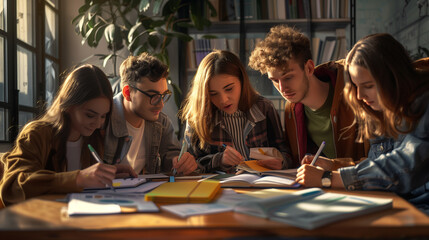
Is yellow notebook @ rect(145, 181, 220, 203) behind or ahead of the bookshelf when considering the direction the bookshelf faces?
ahead

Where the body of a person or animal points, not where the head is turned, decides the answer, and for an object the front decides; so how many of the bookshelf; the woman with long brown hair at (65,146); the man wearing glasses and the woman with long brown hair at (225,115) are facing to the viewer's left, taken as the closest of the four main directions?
0

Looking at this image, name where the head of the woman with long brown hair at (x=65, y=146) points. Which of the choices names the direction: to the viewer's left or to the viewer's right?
to the viewer's right

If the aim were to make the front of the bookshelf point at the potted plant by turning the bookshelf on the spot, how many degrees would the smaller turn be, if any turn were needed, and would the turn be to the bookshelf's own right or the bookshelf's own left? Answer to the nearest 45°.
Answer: approximately 90° to the bookshelf's own right

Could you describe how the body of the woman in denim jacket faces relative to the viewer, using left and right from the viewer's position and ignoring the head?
facing to the left of the viewer

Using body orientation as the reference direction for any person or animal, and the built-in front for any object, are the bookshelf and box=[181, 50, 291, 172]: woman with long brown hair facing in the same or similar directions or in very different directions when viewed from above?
same or similar directions

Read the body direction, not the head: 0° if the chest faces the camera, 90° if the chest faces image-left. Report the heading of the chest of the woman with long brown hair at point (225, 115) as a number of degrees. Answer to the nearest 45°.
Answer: approximately 0°

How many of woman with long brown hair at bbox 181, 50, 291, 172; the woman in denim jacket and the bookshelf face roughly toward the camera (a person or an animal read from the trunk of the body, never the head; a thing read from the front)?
2

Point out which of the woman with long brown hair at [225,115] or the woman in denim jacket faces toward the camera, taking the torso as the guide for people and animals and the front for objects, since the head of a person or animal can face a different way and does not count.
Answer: the woman with long brown hair

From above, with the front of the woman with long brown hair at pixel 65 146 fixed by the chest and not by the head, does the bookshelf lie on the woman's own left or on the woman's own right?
on the woman's own left

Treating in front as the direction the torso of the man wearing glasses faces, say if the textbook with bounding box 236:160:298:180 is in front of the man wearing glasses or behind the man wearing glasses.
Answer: in front

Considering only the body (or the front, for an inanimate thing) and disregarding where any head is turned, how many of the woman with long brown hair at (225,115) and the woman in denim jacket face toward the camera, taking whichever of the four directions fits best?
1

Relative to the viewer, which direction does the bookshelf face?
toward the camera

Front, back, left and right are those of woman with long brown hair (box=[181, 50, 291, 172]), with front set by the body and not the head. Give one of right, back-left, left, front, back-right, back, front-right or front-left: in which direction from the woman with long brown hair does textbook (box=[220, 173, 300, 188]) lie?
front

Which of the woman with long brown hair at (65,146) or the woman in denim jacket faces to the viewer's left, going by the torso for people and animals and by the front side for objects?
the woman in denim jacket

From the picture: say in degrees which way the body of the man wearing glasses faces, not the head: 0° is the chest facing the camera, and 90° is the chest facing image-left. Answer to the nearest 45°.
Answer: approximately 315°

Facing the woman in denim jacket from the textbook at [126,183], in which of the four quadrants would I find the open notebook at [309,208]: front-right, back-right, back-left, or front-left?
front-right

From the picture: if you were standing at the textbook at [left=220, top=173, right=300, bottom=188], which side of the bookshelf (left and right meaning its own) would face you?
front
